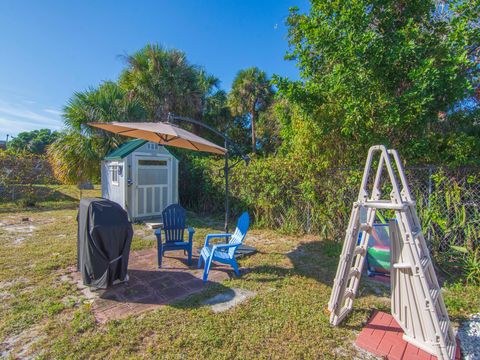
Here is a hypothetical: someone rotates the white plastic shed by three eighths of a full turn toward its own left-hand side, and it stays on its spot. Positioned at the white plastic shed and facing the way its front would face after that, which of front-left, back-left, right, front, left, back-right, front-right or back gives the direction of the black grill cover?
back

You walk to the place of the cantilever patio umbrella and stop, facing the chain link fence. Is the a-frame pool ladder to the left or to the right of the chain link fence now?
right

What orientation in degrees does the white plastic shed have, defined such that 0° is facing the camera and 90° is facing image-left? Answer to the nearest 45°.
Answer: approximately 315°

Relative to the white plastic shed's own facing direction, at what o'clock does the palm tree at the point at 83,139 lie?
The palm tree is roughly at 6 o'clock from the white plastic shed.

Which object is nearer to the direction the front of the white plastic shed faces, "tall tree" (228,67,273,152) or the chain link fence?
the chain link fence

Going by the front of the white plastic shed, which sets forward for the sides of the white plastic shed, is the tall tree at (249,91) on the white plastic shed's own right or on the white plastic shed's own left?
on the white plastic shed's own left

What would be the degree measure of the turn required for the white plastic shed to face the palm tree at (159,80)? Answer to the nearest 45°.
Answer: approximately 135° to its left
